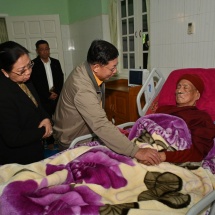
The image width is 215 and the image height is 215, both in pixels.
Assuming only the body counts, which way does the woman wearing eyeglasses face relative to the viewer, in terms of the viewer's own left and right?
facing the viewer and to the right of the viewer

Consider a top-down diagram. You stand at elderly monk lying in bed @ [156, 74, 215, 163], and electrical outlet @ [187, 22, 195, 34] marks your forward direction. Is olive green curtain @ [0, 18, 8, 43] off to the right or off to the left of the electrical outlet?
left

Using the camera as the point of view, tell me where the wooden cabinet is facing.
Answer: facing the viewer and to the left of the viewer

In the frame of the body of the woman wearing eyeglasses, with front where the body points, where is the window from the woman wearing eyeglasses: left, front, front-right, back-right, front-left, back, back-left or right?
left

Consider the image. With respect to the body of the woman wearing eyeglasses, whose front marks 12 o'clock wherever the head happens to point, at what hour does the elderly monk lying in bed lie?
The elderly monk lying in bed is roughly at 11 o'clock from the woman wearing eyeglasses.

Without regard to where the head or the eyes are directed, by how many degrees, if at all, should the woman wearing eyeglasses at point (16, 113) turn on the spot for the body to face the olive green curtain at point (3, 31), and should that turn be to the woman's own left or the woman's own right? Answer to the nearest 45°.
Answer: approximately 135° to the woman's own left

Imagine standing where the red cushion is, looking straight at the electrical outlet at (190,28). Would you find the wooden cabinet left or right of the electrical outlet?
left

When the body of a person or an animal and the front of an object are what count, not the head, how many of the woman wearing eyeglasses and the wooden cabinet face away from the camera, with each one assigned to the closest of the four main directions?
0

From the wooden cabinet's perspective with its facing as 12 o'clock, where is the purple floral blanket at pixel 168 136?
The purple floral blanket is roughly at 10 o'clock from the wooden cabinet.

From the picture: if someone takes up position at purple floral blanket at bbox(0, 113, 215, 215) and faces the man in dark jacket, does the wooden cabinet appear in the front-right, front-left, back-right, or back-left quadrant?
front-right

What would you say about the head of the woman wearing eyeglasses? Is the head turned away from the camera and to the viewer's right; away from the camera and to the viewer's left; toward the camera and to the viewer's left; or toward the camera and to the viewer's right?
toward the camera and to the viewer's right

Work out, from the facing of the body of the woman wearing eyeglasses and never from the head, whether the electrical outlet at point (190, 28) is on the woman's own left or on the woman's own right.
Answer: on the woman's own left
